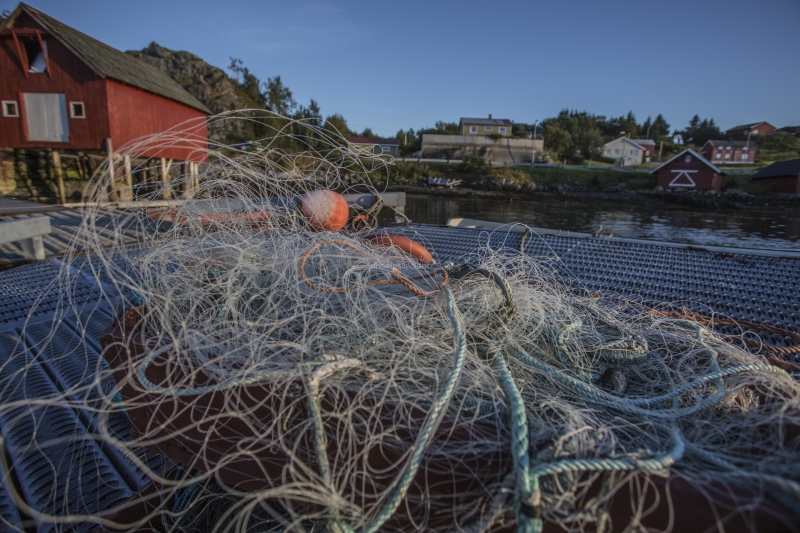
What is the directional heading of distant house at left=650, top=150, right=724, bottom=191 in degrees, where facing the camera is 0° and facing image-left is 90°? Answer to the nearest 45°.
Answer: approximately 0°

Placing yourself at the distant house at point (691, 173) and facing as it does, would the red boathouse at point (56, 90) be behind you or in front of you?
in front

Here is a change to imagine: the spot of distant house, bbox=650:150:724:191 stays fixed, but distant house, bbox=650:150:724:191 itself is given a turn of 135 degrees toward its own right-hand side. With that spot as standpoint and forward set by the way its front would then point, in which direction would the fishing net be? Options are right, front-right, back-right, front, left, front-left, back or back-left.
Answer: back-left

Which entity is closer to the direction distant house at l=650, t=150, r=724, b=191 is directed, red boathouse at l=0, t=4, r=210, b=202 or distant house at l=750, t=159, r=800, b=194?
the red boathouse

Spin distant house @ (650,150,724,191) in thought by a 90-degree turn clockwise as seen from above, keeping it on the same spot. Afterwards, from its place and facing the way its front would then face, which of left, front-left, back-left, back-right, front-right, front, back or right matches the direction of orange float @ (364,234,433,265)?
left

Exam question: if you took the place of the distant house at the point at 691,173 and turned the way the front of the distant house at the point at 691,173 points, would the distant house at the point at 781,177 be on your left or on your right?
on your left
